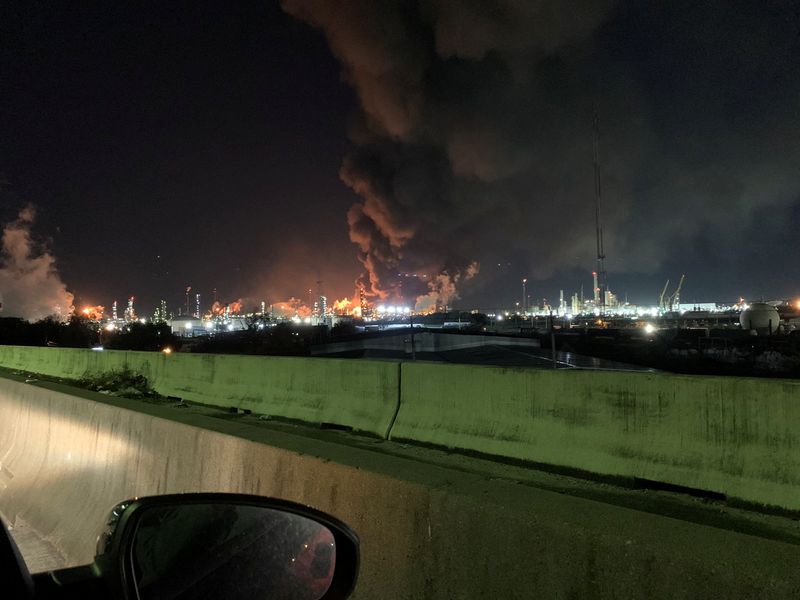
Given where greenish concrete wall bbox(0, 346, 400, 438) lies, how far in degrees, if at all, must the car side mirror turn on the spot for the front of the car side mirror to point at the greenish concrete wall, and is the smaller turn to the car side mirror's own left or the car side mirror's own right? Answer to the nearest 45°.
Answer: approximately 180°

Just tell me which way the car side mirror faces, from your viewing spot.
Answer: facing the viewer

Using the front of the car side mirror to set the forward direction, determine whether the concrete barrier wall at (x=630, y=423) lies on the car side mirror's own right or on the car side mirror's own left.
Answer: on the car side mirror's own left

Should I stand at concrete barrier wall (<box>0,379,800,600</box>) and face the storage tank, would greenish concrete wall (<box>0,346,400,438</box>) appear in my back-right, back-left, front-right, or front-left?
front-left

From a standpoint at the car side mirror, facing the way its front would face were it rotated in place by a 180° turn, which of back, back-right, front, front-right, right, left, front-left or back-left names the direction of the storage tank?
front-right
